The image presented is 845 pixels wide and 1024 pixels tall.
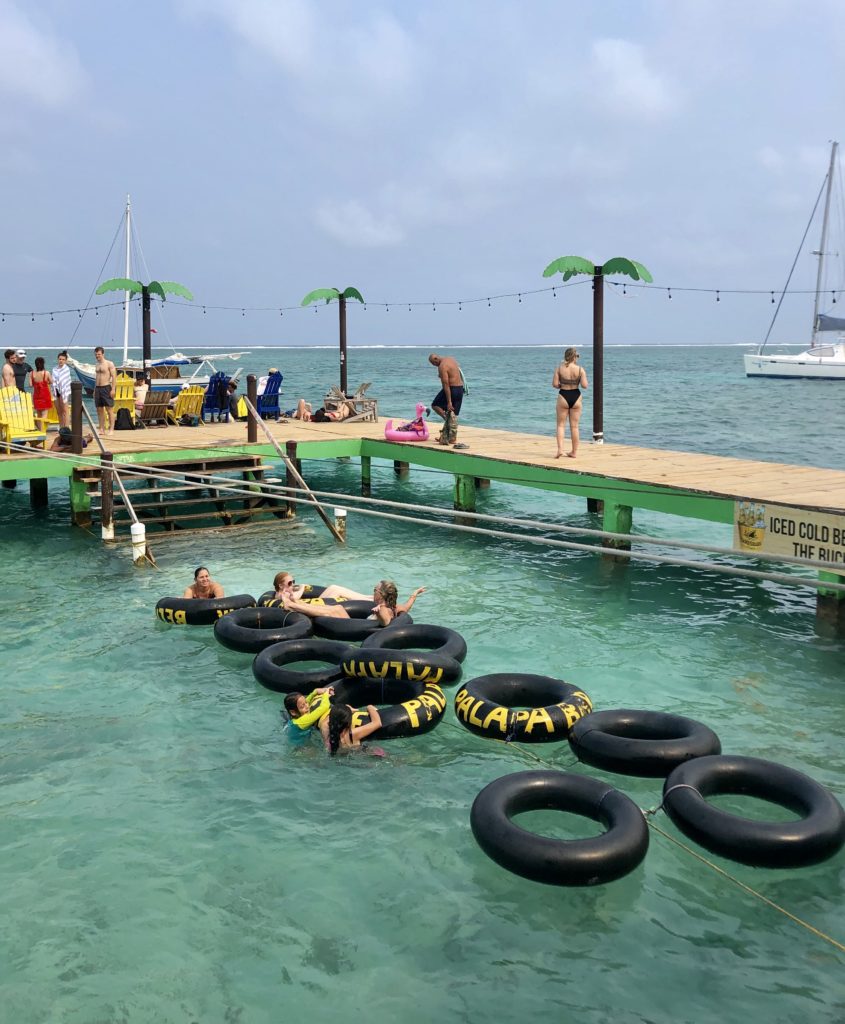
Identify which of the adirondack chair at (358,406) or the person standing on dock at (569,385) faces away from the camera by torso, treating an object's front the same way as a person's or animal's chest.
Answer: the person standing on dock

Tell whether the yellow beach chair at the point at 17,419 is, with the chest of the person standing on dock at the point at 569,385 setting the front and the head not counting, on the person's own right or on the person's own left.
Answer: on the person's own left

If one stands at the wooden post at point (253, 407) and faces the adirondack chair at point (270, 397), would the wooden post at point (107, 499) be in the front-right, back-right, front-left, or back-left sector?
back-left

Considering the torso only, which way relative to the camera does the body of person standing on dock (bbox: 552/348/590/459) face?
away from the camera

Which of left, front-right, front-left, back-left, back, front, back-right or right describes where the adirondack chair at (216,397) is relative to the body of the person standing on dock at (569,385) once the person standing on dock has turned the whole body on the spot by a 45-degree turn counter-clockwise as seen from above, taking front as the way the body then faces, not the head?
front

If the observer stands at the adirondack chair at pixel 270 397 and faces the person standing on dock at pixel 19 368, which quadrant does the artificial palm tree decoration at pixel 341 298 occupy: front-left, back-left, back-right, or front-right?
back-right
